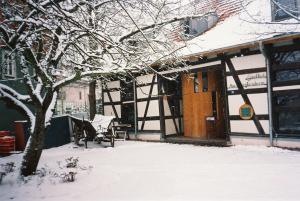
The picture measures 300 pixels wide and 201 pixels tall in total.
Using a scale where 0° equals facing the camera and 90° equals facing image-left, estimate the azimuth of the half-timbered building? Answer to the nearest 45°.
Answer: approximately 45°
